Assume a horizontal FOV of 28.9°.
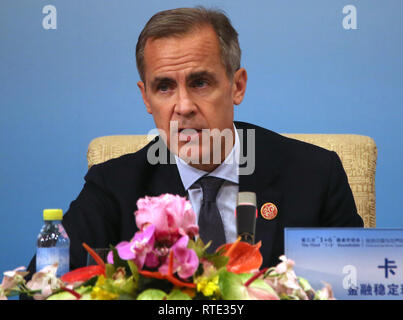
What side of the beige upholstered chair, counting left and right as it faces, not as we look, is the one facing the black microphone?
front

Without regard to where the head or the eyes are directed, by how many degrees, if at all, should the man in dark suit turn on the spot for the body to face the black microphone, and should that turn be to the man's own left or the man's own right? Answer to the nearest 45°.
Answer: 0° — they already face it

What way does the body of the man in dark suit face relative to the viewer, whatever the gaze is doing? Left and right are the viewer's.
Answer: facing the viewer

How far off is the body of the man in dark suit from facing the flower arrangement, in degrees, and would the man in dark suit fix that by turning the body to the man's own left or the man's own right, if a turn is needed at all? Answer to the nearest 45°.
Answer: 0° — they already face it
